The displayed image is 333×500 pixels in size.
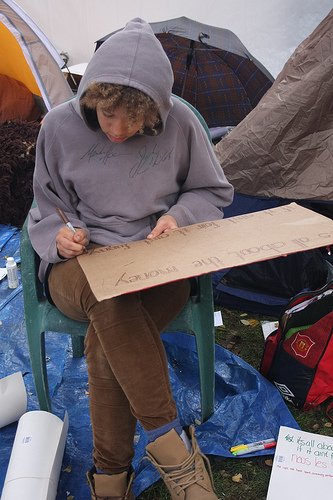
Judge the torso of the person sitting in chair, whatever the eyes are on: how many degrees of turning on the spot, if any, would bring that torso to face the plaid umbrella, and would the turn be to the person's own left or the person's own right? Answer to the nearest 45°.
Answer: approximately 180°

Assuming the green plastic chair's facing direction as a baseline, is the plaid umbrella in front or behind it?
behind

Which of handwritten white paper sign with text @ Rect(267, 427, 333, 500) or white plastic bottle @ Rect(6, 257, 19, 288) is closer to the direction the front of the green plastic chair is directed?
the handwritten white paper sign with text

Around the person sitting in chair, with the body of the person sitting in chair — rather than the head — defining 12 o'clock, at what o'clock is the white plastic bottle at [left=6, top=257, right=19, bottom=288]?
The white plastic bottle is roughly at 5 o'clock from the person sitting in chair.

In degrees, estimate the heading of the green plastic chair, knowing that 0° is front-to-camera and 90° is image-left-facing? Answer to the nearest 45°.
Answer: approximately 0°

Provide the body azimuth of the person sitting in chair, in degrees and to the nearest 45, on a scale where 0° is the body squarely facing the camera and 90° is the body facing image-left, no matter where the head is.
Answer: approximately 0°

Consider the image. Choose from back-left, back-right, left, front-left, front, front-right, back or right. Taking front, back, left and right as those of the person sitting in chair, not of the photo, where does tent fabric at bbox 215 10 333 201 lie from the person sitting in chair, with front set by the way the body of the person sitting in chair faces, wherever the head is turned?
back-left
